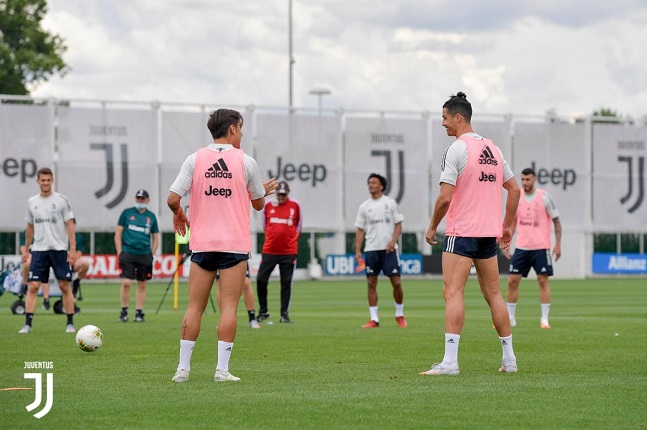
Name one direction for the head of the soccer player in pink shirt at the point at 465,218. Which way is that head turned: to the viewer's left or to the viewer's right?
to the viewer's left

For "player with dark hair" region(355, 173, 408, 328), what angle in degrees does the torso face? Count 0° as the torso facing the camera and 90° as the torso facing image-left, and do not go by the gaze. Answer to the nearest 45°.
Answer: approximately 0°

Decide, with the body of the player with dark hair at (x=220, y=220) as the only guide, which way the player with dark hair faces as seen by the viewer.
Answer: away from the camera

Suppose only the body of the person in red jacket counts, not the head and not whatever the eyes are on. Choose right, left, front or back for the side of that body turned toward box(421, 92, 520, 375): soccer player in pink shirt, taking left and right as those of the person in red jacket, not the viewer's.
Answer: front

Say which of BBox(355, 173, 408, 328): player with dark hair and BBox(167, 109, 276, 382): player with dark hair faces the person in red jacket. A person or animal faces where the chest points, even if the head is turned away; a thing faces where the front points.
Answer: BBox(167, 109, 276, 382): player with dark hair

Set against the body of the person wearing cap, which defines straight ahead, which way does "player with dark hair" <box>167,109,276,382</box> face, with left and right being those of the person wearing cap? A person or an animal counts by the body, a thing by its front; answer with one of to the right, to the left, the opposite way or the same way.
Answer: the opposite way

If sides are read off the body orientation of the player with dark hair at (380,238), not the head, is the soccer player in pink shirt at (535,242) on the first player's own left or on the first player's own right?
on the first player's own left

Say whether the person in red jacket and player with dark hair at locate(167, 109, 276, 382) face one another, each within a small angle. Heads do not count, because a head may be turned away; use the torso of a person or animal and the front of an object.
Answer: yes

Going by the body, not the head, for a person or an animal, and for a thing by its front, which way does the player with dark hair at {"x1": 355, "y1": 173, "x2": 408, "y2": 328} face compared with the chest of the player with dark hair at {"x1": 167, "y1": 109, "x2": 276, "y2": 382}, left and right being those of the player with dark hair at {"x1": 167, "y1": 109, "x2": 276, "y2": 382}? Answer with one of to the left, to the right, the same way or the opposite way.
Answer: the opposite way

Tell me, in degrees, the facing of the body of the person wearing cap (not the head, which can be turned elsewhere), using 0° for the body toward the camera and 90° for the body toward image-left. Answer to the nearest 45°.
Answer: approximately 0°
